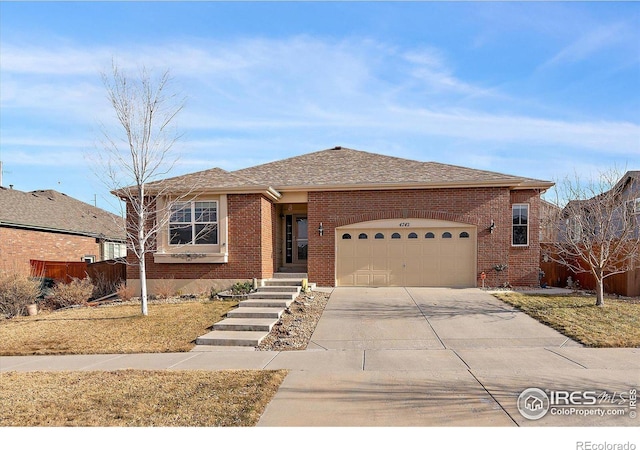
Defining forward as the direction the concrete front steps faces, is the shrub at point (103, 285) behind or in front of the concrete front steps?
behind

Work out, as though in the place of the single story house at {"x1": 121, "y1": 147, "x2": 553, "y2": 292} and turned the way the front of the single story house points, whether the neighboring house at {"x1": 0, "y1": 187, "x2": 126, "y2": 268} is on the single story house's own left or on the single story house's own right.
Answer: on the single story house's own right

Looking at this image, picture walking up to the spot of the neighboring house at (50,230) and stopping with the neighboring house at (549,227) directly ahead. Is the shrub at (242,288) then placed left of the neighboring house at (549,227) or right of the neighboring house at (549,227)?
right

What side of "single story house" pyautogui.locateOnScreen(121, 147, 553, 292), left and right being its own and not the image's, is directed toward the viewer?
front

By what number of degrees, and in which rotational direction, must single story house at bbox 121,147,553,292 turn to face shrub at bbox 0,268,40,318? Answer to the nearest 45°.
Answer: approximately 90° to its right

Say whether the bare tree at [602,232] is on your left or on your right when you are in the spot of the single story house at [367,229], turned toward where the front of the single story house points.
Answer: on your left

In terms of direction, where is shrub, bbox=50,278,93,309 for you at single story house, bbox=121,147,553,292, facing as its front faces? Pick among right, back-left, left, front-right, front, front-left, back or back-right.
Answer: right

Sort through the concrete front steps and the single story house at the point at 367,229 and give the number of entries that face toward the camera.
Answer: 2

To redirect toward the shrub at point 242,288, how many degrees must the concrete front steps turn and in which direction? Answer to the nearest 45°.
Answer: approximately 180°

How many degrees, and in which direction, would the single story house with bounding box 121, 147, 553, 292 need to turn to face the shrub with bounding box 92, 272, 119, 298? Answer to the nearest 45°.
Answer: approximately 90° to its right

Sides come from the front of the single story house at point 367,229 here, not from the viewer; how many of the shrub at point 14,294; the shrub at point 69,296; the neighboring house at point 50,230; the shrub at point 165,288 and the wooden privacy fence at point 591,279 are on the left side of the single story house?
1

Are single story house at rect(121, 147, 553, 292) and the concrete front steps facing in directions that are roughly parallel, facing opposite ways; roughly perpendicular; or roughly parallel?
roughly parallel

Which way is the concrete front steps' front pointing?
toward the camera

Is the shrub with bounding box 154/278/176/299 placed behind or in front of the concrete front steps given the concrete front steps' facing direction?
behind

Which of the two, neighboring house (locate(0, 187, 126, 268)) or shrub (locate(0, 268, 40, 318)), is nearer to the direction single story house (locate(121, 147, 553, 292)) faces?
the shrub
